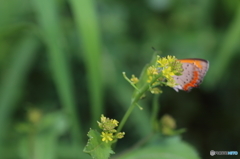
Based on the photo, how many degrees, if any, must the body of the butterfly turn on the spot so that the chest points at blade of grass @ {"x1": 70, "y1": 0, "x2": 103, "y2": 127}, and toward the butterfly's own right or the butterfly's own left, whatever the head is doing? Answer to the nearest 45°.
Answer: approximately 45° to the butterfly's own right

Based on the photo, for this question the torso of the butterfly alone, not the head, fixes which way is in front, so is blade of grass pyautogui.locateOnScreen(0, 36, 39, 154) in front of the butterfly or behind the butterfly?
in front

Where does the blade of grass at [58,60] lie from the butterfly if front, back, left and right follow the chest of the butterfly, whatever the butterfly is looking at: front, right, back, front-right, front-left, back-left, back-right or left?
front-right

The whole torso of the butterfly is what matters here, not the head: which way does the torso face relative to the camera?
to the viewer's left
